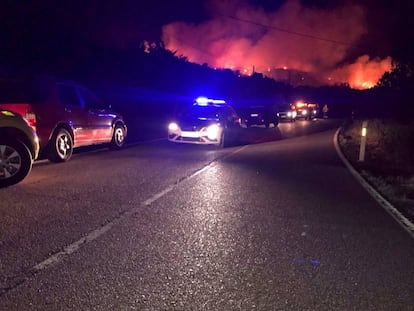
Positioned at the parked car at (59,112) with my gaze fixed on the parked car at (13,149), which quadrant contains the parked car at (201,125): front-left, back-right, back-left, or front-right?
back-left

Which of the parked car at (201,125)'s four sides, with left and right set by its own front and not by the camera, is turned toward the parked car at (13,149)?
front

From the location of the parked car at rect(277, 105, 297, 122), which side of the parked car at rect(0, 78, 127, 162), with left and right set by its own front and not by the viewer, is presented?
front

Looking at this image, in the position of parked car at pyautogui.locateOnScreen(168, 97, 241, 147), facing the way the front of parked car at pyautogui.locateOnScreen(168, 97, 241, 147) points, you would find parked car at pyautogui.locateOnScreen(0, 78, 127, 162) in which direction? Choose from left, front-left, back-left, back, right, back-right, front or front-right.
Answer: front

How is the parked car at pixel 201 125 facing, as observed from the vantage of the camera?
facing the viewer and to the left of the viewer

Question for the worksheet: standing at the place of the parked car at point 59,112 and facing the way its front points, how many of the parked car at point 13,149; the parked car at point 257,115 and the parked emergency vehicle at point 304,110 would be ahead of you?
2

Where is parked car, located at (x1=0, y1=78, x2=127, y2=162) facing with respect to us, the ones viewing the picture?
facing away from the viewer and to the right of the viewer

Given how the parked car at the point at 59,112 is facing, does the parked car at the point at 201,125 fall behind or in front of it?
in front
